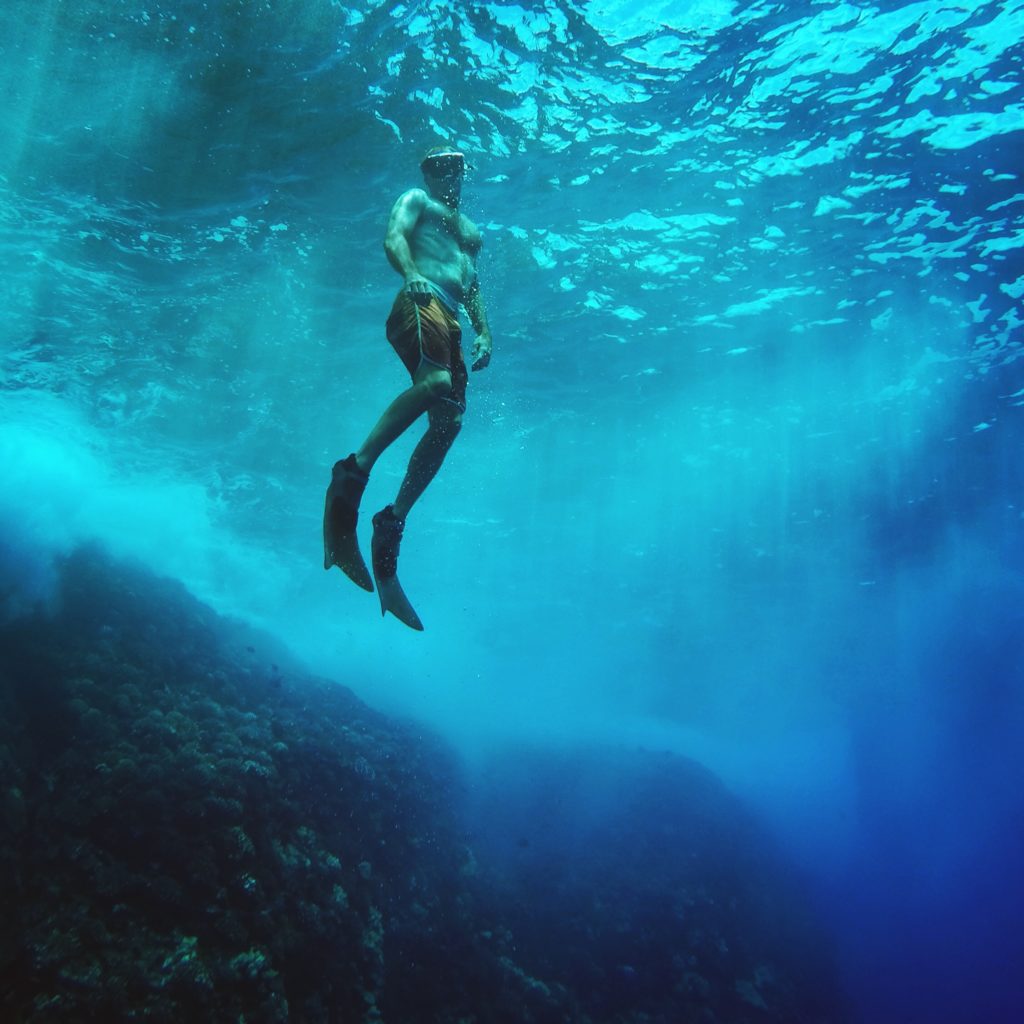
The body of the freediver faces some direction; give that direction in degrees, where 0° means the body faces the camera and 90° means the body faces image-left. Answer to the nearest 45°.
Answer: approximately 315°
